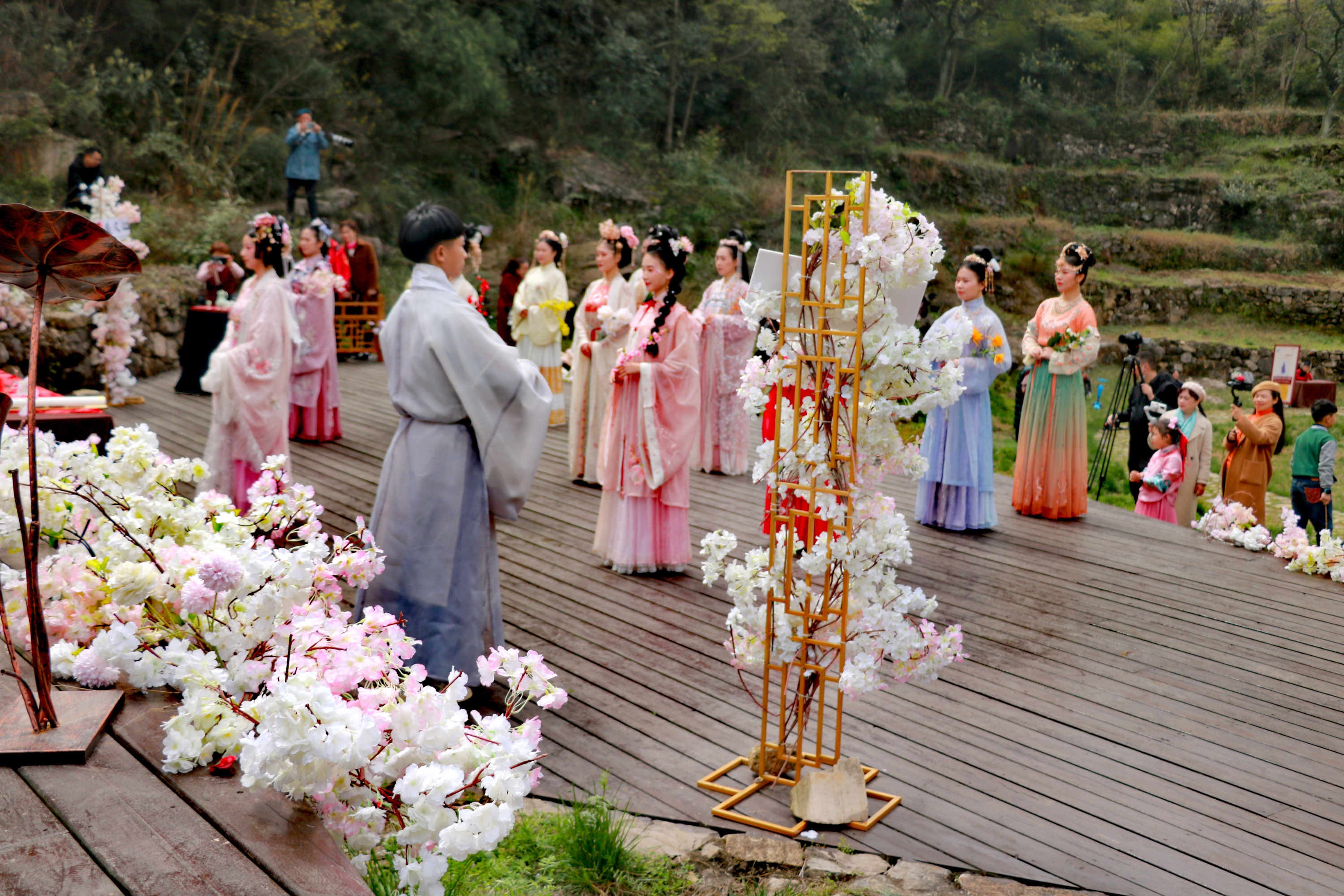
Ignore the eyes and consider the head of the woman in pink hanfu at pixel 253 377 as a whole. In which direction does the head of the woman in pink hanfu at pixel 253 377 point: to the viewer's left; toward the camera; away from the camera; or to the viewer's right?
to the viewer's left

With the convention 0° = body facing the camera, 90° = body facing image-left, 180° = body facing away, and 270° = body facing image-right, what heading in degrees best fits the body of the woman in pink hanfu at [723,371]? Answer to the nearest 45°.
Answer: approximately 45°

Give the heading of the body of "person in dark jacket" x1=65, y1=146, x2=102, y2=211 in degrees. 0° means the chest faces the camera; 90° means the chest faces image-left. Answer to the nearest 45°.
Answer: approximately 270°
